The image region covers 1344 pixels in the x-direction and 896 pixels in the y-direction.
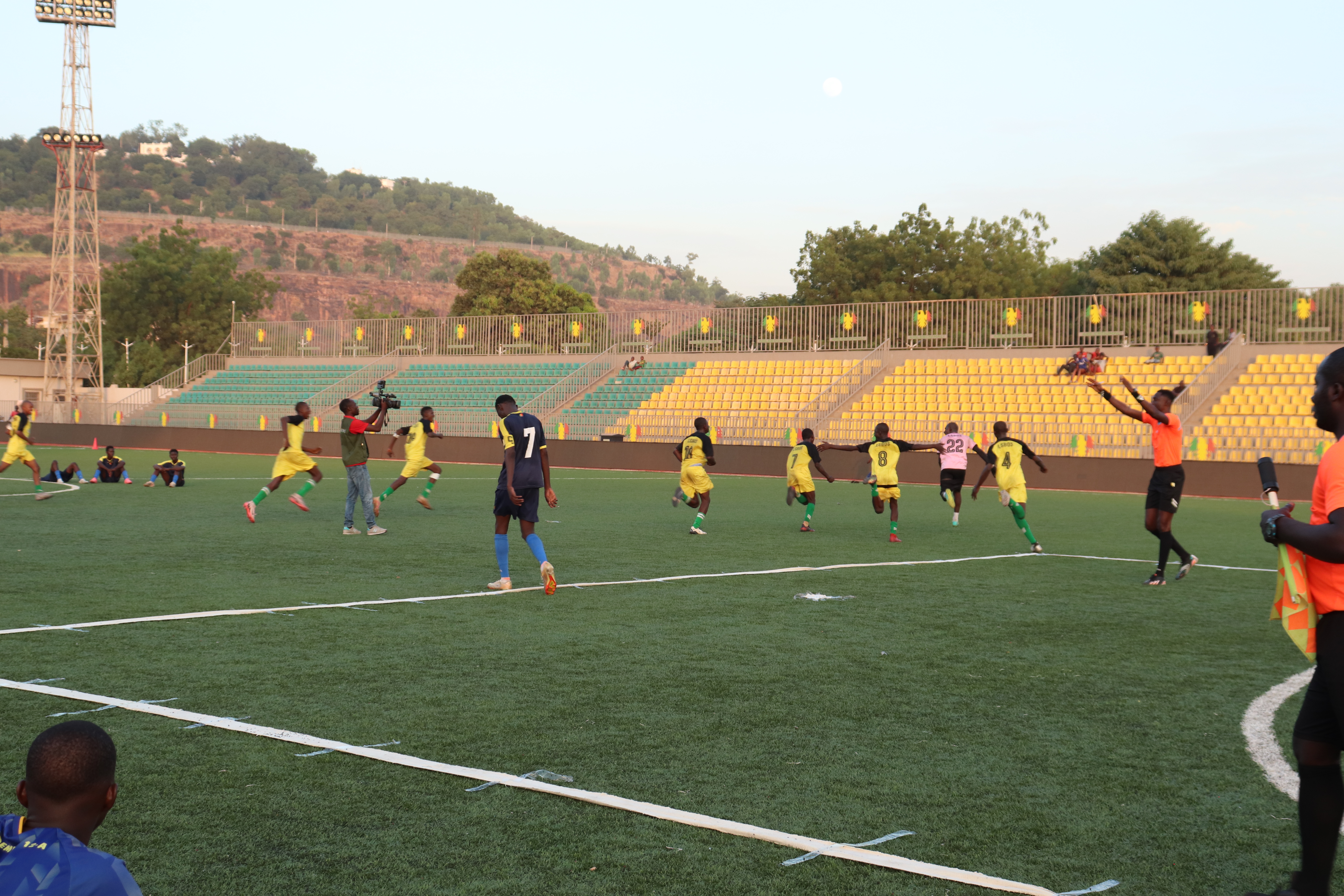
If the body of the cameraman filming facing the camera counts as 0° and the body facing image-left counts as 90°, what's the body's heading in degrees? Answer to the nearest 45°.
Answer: approximately 270°

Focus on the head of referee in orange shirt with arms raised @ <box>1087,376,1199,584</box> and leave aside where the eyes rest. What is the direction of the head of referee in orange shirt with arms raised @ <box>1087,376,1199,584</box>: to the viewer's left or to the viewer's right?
to the viewer's left

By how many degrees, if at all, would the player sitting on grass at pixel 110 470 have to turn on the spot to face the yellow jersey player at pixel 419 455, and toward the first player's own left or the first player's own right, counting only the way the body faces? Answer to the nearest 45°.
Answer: approximately 45° to the first player's own left

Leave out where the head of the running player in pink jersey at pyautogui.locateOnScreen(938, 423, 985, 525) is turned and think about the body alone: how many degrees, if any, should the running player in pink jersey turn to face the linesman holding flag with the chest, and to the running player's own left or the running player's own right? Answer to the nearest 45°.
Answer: approximately 180°

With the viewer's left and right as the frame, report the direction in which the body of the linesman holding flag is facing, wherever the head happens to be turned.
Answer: facing to the left of the viewer

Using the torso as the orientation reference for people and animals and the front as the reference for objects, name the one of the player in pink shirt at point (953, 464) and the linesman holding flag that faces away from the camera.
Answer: the player in pink shirt

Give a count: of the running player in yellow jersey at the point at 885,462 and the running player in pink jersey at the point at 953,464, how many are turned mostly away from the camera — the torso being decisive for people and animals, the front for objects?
2

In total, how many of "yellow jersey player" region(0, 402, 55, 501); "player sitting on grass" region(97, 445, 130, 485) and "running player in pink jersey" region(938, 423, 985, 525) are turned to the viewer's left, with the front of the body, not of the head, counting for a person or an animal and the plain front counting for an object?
0

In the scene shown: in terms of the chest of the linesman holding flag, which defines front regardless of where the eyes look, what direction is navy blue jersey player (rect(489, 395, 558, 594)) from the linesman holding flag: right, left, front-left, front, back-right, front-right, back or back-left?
front-right

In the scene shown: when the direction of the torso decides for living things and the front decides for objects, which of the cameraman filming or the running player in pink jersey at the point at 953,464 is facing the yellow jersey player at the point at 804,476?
the cameraman filming

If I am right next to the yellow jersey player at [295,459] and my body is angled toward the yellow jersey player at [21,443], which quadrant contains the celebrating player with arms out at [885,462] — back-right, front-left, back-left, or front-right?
back-right

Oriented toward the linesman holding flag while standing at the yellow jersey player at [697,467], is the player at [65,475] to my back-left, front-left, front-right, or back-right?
back-right

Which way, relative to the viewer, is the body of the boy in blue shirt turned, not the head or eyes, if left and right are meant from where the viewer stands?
facing away from the viewer

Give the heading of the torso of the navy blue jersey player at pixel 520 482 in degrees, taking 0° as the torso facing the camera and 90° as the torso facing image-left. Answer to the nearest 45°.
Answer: approximately 135°

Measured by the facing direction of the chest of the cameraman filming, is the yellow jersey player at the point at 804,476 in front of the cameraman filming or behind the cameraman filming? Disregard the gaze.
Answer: in front
